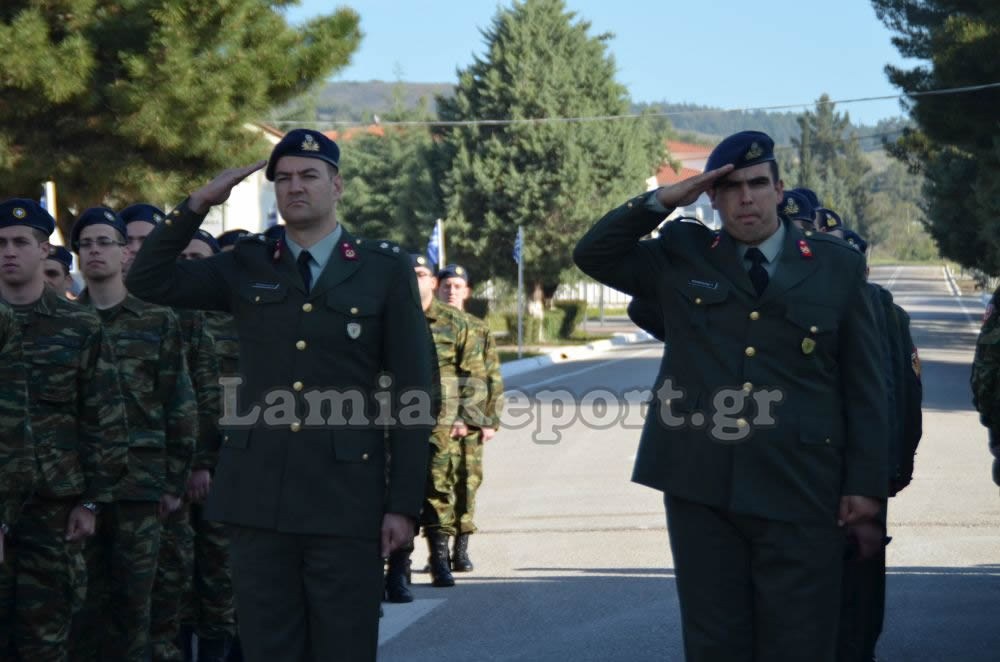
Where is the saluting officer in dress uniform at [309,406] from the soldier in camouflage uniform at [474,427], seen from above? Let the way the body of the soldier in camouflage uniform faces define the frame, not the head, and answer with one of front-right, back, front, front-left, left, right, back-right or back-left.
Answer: front

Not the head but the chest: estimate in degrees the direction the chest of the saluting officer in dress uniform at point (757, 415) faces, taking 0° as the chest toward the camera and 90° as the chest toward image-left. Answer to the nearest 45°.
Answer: approximately 0°

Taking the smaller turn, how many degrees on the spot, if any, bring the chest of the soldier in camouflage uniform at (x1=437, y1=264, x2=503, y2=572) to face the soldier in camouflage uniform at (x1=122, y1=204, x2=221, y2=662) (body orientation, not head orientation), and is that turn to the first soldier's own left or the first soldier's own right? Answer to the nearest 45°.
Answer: approximately 45° to the first soldier's own right

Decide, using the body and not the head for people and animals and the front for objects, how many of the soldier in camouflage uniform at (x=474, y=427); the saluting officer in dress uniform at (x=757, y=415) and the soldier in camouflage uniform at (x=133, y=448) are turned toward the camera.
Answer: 3

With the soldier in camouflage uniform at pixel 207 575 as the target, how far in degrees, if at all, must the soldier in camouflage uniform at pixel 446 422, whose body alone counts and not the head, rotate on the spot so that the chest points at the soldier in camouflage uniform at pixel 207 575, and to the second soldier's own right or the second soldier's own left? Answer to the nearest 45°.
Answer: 0° — they already face them

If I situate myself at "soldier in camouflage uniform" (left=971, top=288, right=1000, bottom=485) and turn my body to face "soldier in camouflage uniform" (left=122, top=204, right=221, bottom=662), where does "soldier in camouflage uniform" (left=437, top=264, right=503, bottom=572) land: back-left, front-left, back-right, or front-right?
front-right

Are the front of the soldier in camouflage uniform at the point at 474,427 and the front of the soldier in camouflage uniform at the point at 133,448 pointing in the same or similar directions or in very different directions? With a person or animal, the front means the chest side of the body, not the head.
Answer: same or similar directions

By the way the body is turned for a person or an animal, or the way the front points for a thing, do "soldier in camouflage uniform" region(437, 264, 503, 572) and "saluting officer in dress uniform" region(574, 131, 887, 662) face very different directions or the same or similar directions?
same or similar directions

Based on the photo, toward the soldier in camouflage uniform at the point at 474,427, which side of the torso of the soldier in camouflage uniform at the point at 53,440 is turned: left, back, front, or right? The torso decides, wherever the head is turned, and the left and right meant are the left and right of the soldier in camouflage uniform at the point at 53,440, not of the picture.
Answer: back

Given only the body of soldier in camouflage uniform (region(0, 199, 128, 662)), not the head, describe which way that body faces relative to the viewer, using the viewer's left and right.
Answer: facing the viewer and to the left of the viewer

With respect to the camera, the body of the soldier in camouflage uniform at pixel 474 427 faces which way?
toward the camera

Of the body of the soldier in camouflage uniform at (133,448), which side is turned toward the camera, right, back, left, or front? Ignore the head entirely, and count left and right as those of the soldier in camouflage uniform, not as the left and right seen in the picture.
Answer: front
